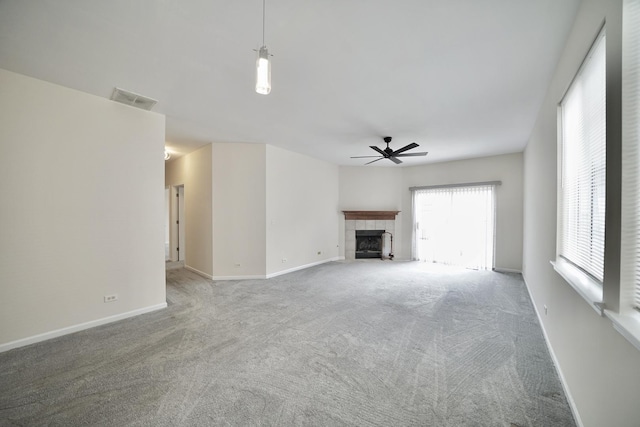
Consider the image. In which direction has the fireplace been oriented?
toward the camera

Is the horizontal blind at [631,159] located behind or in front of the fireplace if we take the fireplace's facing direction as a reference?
in front

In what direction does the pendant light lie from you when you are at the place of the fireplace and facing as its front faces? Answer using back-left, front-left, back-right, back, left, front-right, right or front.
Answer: front

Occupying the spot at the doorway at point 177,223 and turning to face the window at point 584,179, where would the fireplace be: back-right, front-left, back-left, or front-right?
front-left

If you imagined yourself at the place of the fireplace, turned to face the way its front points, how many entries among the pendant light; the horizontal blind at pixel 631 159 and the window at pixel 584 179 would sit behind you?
0

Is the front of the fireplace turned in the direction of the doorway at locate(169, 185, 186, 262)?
no

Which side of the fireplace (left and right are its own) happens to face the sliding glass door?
left

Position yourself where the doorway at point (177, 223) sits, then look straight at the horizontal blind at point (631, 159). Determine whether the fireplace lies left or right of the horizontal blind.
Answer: left

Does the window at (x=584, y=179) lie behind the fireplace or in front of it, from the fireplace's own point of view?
in front

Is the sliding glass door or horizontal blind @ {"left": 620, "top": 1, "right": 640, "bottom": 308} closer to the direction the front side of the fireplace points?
the horizontal blind
